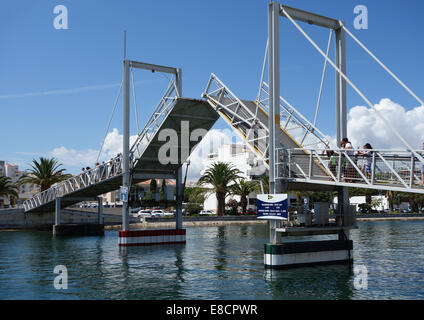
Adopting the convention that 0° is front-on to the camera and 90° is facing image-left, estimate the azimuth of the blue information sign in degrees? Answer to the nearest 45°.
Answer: approximately 0°
